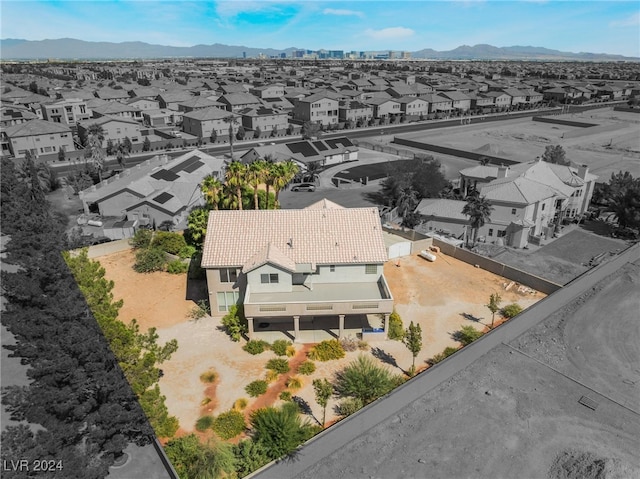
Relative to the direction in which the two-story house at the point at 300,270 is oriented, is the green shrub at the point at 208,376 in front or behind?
behind

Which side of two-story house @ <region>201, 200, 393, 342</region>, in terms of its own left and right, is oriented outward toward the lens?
back

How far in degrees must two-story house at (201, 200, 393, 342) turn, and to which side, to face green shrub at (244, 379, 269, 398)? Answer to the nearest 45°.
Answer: approximately 180°

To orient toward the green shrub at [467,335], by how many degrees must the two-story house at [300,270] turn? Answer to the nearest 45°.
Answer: approximately 90° to its right

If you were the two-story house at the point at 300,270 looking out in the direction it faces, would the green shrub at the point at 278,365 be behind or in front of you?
behind

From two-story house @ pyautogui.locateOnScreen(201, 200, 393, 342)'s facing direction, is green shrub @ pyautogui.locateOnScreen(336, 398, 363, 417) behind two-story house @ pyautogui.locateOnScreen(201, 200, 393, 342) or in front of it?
behind

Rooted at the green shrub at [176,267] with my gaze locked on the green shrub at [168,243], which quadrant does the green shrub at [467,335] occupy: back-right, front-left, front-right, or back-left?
back-right

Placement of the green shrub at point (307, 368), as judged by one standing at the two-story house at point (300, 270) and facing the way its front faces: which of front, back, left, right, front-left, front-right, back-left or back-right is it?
back

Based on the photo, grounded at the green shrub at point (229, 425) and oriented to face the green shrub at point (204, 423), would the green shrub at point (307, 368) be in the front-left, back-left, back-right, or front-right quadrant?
back-right

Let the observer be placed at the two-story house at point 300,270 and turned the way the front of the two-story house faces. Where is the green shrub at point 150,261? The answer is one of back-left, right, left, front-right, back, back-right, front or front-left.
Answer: front-left

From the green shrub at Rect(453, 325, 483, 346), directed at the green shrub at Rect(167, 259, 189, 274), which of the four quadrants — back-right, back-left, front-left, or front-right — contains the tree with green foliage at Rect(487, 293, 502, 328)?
back-right
